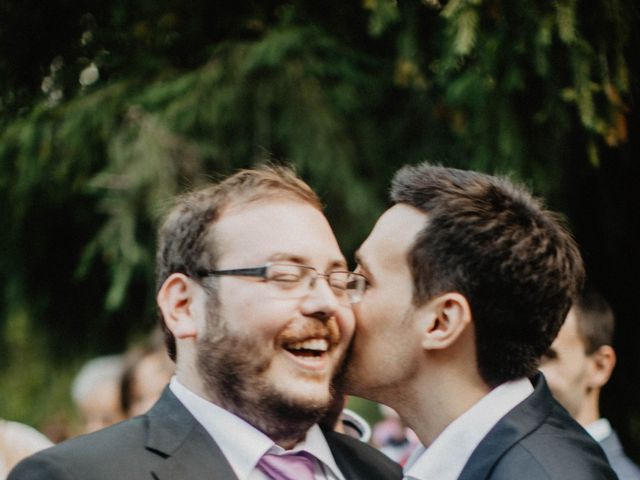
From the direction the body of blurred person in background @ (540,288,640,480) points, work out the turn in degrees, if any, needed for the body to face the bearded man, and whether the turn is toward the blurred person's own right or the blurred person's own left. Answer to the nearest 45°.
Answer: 0° — they already face them

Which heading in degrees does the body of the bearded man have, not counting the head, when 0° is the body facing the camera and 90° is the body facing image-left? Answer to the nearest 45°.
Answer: approximately 315°

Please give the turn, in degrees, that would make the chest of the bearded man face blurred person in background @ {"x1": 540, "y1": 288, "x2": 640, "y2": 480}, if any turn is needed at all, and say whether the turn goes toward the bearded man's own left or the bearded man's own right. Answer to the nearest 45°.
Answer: approximately 90° to the bearded man's own left

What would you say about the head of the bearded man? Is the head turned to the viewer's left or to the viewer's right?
to the viewer's right

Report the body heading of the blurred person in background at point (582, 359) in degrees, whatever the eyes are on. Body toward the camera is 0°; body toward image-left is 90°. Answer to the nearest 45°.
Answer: approximately 45°

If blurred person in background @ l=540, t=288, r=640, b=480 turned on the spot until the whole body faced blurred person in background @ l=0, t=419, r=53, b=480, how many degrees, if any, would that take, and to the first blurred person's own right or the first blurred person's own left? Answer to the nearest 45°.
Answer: approximately 45° to the first blurred person's own right

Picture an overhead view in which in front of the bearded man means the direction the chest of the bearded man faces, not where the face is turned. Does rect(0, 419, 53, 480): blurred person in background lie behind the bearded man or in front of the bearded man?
behind

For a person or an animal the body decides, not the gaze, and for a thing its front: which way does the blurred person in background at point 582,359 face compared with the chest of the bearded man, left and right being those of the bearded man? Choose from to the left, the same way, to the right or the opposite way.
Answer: to the right
